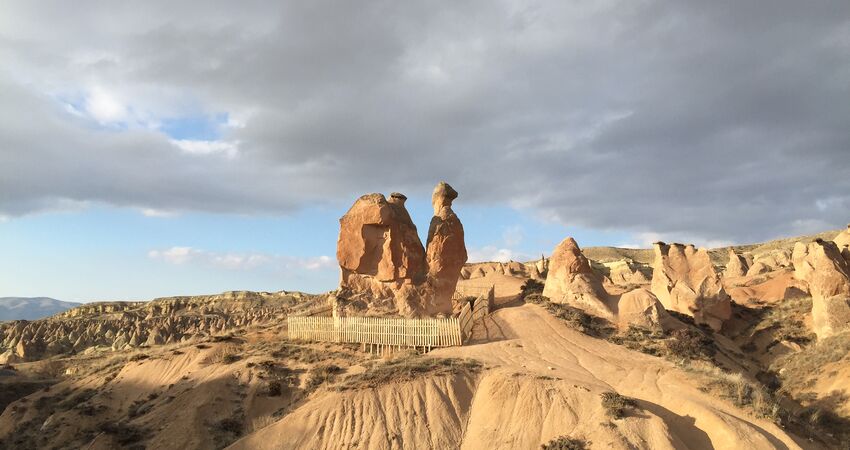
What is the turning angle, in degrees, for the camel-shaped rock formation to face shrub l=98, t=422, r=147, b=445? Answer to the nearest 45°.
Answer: approximately 135° to its right

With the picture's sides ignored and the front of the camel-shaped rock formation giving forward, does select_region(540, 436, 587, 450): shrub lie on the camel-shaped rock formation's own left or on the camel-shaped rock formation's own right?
on the camel-shaped rock formation's own right

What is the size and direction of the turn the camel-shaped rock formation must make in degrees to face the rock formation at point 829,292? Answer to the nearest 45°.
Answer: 0° — it already faces it

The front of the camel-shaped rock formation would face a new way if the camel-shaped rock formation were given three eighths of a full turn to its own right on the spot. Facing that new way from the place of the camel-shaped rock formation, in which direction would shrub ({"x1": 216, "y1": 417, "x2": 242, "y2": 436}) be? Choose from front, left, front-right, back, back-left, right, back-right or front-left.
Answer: front

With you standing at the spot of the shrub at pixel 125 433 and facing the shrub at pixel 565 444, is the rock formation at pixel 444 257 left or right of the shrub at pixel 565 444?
left

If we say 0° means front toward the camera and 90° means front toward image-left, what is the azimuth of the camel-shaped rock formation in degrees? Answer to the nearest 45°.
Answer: approximately 270°

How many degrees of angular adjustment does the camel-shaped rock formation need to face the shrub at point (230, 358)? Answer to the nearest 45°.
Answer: approximately 135° to its right

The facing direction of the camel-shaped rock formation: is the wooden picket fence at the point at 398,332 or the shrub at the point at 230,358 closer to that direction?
the wooden picket fence

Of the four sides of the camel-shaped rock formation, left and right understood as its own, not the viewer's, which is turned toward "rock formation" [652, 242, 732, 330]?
front

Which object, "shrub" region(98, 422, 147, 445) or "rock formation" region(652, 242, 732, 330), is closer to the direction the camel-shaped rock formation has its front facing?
the rock formation

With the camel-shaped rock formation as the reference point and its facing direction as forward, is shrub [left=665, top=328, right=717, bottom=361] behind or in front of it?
in front

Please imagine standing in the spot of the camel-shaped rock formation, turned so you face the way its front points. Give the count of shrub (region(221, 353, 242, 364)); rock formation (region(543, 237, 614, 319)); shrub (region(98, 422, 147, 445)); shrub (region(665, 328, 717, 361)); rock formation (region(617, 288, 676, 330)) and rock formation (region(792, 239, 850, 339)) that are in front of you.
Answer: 4

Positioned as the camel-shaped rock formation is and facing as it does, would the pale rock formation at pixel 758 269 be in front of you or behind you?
in front

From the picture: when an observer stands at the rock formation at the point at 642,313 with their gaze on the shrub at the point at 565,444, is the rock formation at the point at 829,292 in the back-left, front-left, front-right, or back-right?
back-left

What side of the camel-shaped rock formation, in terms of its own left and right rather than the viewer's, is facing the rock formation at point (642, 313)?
front
